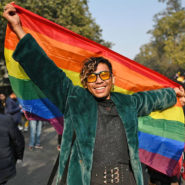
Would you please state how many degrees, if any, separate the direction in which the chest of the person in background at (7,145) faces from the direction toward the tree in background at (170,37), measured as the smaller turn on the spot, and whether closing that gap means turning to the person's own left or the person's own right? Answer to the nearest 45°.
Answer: approximately 45° to the person's own right

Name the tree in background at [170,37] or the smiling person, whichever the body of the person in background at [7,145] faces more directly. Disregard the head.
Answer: the tree in background

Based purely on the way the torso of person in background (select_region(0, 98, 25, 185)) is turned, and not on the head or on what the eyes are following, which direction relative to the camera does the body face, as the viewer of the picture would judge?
away from the camera
